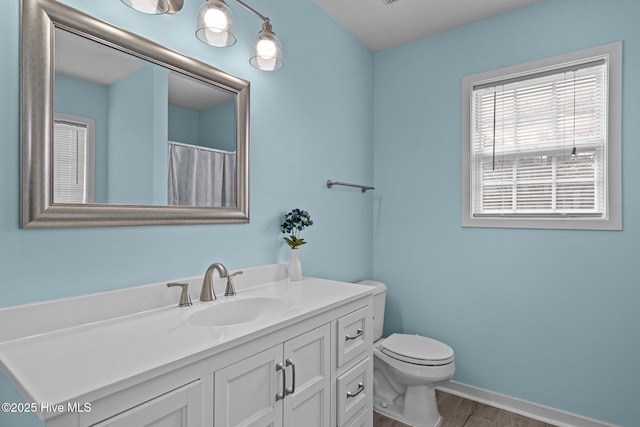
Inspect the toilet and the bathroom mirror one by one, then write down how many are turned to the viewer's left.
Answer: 0

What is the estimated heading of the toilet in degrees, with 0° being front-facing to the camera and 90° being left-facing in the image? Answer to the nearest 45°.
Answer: approximately 315°

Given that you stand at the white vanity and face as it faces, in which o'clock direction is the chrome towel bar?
The chrome towel bar is roughly at 9 o'clock from the white vanity.

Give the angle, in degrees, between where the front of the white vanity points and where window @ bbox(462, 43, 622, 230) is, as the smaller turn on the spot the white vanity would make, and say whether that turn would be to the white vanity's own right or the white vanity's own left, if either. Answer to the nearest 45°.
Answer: approximately 45° to the white vanity's own left

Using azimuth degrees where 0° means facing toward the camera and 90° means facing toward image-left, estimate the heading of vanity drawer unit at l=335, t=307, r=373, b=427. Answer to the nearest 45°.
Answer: approximately 315°

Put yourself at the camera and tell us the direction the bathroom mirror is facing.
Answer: facing the viewer and to the right of the viewer
